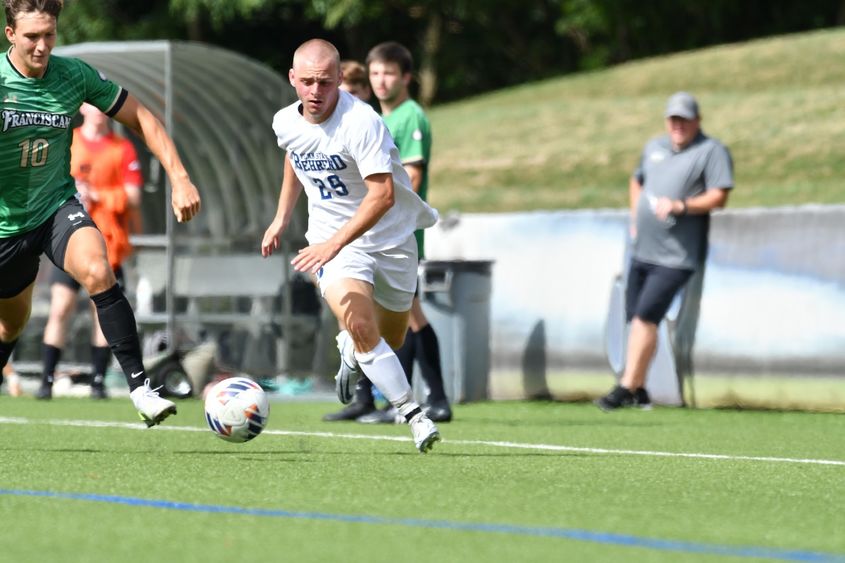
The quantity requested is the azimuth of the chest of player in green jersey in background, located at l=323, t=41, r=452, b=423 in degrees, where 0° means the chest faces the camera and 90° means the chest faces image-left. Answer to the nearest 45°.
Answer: approximately 45°

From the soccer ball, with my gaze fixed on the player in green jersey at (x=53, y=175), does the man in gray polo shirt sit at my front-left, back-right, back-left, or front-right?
back-right

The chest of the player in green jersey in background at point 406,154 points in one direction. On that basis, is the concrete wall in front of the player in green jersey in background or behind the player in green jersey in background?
behind

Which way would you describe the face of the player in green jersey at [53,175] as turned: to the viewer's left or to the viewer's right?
to the viewer's right
